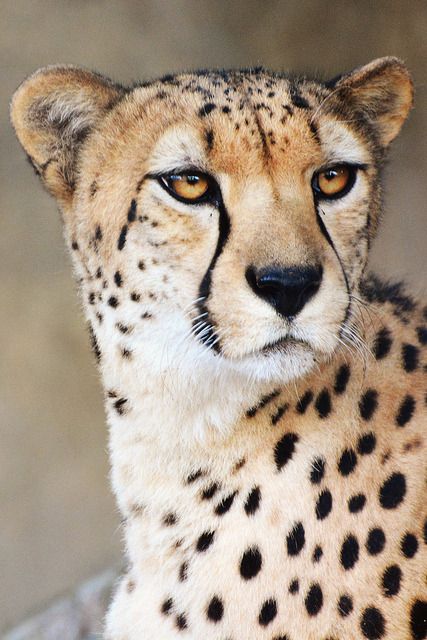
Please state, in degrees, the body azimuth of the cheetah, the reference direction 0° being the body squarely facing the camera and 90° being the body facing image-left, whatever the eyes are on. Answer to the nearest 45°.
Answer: approximately 45°
